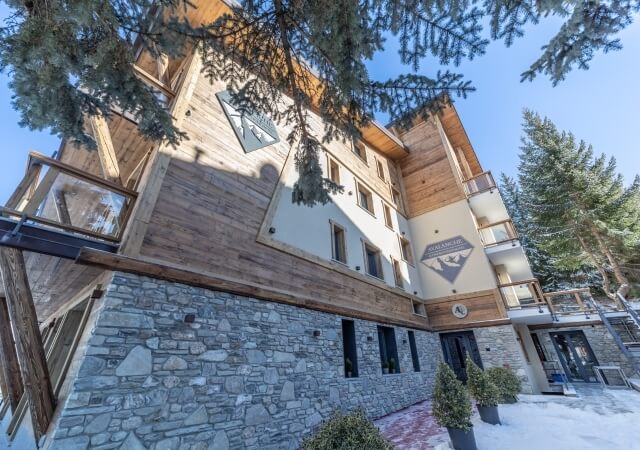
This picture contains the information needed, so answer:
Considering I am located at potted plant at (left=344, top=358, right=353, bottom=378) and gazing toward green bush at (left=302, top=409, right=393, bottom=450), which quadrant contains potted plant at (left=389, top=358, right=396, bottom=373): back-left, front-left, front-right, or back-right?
back-left

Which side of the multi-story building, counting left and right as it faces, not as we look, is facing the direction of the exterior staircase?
left

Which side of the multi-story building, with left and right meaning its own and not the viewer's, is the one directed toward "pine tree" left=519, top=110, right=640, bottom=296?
left
